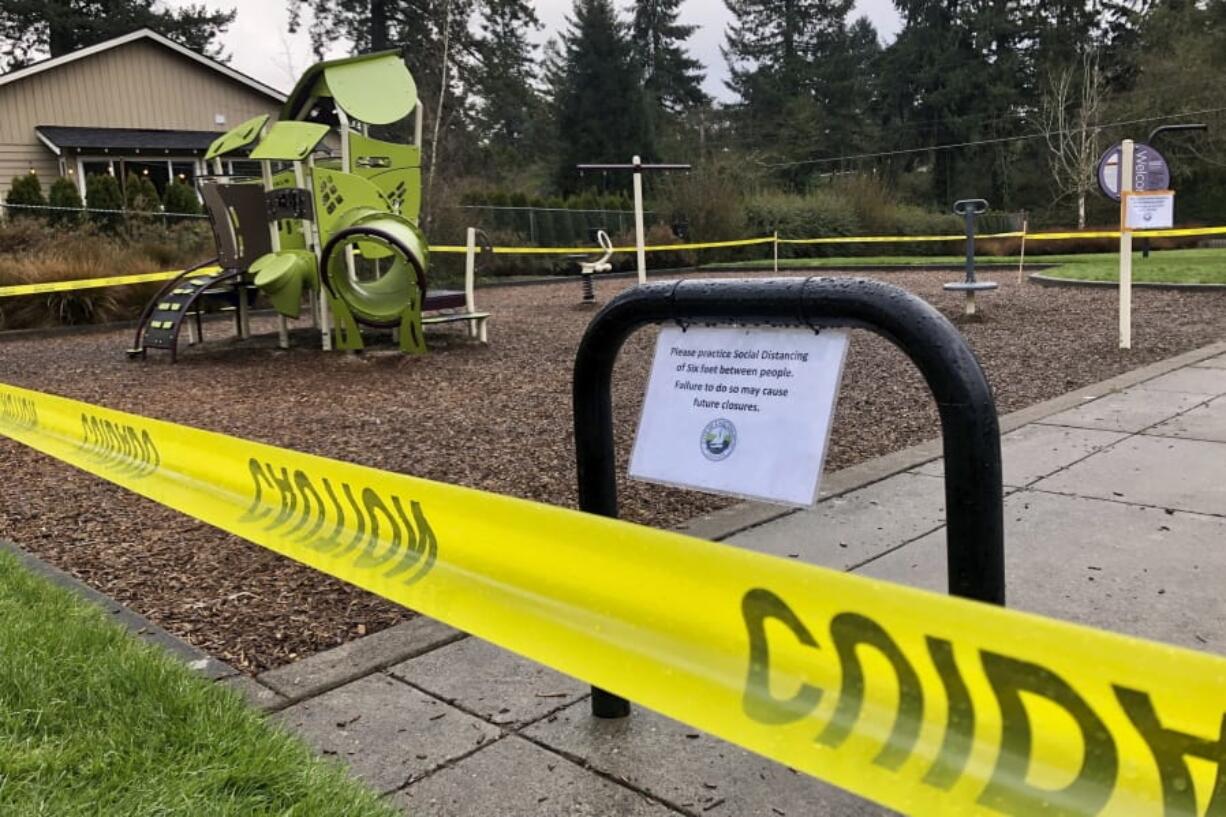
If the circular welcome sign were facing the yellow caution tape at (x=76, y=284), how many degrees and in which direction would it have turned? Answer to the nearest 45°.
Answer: approximately 90° to its right

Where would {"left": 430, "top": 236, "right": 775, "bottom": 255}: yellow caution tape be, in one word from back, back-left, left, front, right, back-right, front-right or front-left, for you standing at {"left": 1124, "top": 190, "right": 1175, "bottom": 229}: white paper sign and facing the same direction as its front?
back-right

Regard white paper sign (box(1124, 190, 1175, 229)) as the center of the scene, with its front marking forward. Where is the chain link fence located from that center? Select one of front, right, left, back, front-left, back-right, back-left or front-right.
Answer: back-right

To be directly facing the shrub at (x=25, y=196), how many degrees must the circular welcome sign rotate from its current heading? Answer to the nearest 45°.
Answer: approximately 90° to its right

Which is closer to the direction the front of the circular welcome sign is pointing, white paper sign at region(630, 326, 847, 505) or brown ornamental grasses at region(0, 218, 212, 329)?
the white paper sign

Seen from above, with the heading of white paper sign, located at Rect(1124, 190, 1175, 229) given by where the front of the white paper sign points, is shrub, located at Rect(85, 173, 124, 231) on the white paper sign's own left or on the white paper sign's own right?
on the white paper sign's own right

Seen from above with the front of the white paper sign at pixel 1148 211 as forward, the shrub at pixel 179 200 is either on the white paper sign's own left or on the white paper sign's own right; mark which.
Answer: on the white paper sign's own right

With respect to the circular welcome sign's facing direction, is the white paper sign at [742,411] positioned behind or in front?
in front

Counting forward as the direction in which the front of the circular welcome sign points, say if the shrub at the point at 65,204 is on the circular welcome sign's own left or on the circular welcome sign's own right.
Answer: on the circular welcome sign's own right

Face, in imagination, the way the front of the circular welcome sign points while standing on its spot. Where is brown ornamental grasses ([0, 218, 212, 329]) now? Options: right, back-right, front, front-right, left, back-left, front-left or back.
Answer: right

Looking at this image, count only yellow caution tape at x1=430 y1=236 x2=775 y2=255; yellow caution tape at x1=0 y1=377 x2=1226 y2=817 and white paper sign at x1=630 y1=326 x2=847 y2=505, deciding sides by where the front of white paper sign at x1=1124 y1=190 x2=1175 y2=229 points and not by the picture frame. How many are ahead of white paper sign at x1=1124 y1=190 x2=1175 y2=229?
2

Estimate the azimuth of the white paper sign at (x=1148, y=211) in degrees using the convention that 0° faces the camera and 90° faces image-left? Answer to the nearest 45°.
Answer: approximately 0°
